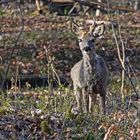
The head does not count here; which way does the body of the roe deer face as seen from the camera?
toward the camera
